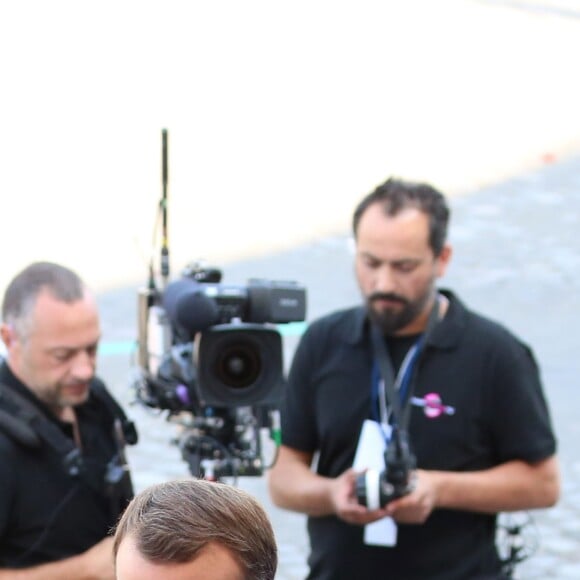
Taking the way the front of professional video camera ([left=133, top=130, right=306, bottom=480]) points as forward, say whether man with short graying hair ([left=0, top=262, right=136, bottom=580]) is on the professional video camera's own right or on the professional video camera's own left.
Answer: on the professional video camera's own right

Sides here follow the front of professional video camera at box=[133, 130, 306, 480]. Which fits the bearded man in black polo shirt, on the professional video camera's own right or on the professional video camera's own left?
on the professional video camera's own left

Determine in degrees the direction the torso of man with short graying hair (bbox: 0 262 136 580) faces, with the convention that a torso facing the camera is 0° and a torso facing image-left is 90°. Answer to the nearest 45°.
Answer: approximately 315°

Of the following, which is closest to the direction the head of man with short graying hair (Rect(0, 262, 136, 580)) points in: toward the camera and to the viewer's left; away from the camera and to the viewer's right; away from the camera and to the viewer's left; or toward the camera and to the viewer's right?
toward the camera and to the viewer's right

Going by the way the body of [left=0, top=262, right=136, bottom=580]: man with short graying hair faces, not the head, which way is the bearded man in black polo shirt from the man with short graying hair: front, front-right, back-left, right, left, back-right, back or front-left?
front-left
